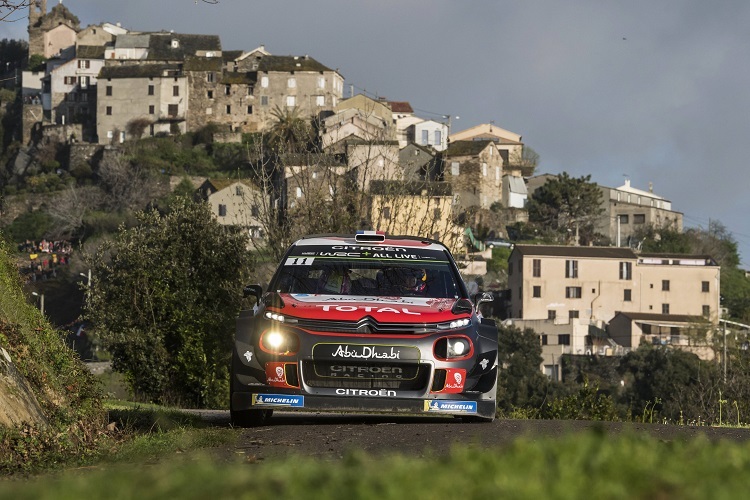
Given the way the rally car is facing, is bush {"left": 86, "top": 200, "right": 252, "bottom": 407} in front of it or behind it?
behind

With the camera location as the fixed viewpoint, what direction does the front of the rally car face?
facing the viewer
